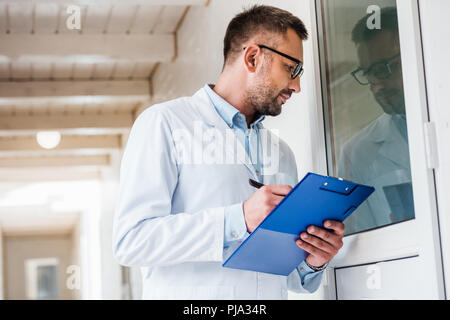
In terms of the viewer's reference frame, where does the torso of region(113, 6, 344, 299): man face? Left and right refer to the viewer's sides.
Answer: facing the viewer and to the right of the viewer

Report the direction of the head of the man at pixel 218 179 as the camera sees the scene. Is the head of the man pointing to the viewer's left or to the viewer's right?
to the viewer's right

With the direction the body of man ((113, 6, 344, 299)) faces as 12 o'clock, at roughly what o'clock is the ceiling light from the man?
The ceiling light is roughly at 7 o'clock from the man.
